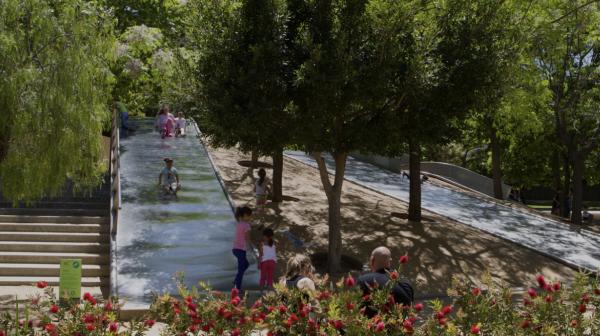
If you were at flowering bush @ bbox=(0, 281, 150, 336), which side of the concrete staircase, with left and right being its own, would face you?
front

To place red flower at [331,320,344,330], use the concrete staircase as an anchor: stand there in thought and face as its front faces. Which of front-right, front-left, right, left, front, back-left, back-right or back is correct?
front

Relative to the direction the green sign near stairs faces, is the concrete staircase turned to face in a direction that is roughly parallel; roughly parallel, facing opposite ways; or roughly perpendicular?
roughly parallel

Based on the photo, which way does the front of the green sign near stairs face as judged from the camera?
facing the viewer

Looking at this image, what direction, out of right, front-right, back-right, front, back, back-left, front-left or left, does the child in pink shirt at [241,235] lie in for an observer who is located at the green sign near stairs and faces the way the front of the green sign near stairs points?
left

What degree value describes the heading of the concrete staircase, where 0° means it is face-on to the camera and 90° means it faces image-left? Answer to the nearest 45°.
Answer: approximately 0°

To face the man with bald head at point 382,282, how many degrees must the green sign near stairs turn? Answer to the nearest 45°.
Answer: approximately 45° to its left

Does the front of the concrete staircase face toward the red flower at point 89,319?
yes
